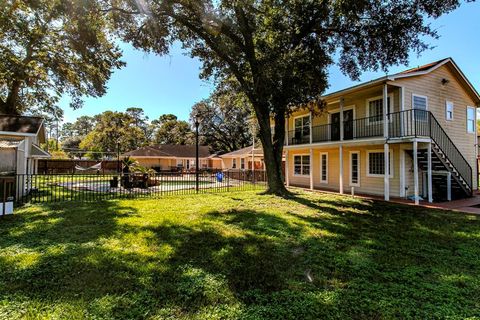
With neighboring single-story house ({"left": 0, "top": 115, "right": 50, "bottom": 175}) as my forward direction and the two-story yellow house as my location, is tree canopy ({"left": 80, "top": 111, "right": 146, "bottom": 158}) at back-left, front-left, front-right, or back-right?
front-right

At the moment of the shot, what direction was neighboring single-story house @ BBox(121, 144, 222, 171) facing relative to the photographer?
facing the viewer

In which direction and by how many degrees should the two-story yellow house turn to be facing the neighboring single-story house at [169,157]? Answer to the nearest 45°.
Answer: approximately 90° to its right

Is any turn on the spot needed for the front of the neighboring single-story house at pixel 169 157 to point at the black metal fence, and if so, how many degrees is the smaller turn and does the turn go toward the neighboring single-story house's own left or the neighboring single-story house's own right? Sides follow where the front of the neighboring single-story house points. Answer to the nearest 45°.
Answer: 0° — it already faces it

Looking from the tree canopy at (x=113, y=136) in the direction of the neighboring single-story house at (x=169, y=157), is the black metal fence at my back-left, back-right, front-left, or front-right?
front-right

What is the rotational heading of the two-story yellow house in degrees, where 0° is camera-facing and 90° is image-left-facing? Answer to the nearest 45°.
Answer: approximately 45°

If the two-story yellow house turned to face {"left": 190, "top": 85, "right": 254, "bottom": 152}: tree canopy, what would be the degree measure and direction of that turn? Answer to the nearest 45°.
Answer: approximately 90° to its right

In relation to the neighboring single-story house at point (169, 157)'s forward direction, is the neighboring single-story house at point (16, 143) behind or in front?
in front

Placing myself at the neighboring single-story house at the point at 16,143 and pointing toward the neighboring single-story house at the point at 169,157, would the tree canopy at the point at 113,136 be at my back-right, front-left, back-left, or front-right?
front-left

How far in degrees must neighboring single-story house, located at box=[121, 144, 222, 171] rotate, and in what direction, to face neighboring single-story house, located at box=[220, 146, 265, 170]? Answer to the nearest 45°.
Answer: approximately 45° to its left

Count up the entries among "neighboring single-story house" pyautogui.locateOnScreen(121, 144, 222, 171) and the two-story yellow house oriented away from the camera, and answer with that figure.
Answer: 0

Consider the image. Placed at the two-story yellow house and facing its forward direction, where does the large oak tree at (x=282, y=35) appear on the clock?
The large oak tree is roughly at 12 o'clock from the two-story yellow house.

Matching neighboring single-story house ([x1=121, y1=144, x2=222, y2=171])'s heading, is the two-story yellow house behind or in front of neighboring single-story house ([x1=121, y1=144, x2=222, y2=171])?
in front

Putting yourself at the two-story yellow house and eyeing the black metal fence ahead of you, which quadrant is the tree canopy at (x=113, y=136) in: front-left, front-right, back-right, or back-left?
front-right

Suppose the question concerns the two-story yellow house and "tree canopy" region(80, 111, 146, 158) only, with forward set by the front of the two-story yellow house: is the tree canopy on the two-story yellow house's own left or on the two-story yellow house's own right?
on the two-story yellow house's own right
